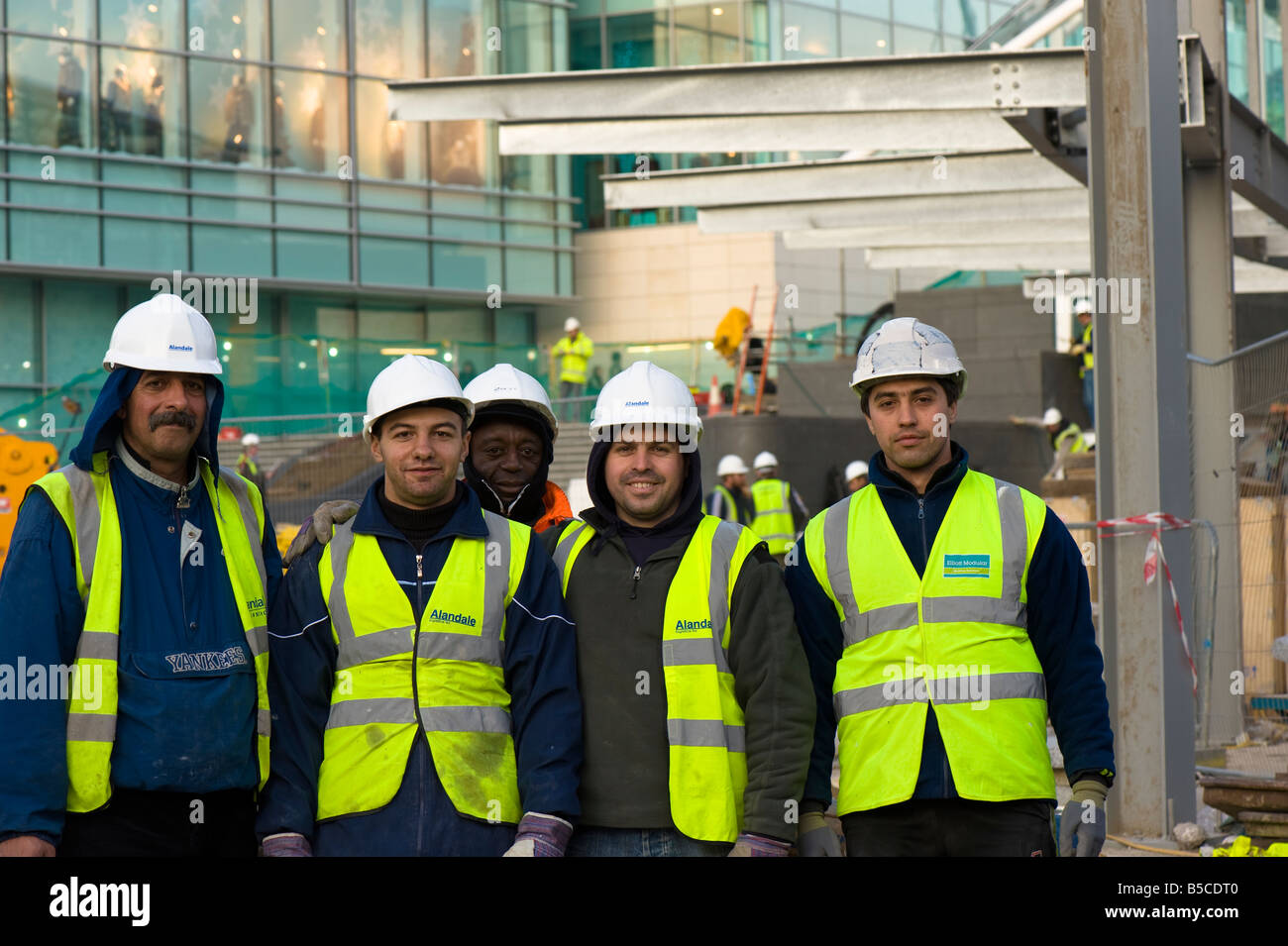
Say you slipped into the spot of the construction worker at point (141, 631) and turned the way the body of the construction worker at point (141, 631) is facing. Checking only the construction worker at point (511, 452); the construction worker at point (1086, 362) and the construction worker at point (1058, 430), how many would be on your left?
3

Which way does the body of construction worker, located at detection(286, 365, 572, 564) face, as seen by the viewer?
toward the camera

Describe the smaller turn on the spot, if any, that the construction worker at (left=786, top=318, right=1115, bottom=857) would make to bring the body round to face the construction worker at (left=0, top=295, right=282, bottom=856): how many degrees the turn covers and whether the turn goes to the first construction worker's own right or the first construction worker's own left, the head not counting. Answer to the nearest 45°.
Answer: approximately 90° to the first construction worker's own right

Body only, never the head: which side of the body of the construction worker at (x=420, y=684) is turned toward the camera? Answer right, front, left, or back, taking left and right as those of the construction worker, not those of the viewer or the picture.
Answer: front

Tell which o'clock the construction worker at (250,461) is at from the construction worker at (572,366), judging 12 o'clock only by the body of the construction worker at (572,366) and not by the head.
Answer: the construction worker at (250,461) is roughly at 2 o'clock from the construction worker at (572,366).

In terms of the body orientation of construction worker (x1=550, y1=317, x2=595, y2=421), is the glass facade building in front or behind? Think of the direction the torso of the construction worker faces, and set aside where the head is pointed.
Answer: behind

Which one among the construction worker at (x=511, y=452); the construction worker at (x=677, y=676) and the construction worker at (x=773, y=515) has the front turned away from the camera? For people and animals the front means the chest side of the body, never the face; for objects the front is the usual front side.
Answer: the construction worker at (x=773, y=515)

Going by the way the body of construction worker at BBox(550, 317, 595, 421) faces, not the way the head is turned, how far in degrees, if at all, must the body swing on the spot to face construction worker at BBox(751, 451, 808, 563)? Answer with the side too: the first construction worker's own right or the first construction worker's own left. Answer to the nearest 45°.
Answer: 0° — they already face them

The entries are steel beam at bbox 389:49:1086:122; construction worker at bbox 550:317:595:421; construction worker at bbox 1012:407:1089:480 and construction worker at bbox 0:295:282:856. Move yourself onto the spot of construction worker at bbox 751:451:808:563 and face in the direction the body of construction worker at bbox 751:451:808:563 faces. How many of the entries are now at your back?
2

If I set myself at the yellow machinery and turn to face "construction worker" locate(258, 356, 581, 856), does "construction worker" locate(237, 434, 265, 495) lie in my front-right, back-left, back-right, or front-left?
back-left

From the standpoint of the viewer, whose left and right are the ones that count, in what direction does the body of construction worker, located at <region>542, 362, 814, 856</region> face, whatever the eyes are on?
facing the viewer
